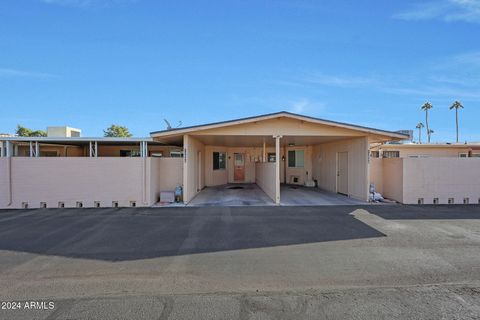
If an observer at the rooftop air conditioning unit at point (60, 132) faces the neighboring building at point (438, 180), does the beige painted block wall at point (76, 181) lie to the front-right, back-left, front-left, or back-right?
front-right

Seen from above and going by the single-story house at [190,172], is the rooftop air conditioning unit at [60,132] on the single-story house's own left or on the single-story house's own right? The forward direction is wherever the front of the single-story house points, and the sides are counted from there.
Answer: on the single-story house's own right

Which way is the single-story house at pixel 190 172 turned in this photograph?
toward the camera

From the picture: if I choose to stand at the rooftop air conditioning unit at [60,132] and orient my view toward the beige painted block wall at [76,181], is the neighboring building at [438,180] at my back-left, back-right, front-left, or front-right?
front-left
